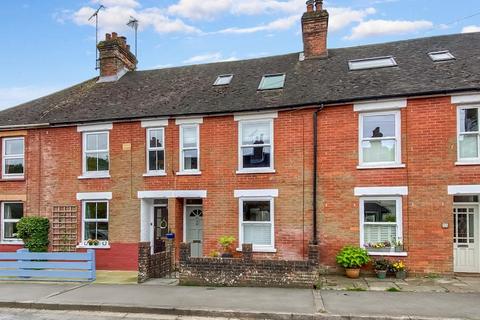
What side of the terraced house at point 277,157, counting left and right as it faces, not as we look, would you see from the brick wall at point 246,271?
front

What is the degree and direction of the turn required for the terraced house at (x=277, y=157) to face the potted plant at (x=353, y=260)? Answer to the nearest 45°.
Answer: approximately 45° to its left

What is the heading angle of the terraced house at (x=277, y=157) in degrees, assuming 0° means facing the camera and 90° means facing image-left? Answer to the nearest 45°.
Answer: approximately 0°

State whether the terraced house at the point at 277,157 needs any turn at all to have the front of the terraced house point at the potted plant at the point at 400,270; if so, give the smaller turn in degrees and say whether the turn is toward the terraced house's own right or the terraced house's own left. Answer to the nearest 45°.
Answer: approximately 45° to the terraced house's own left

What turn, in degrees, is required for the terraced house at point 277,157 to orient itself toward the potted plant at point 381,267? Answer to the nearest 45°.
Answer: approximately 45° to its left
